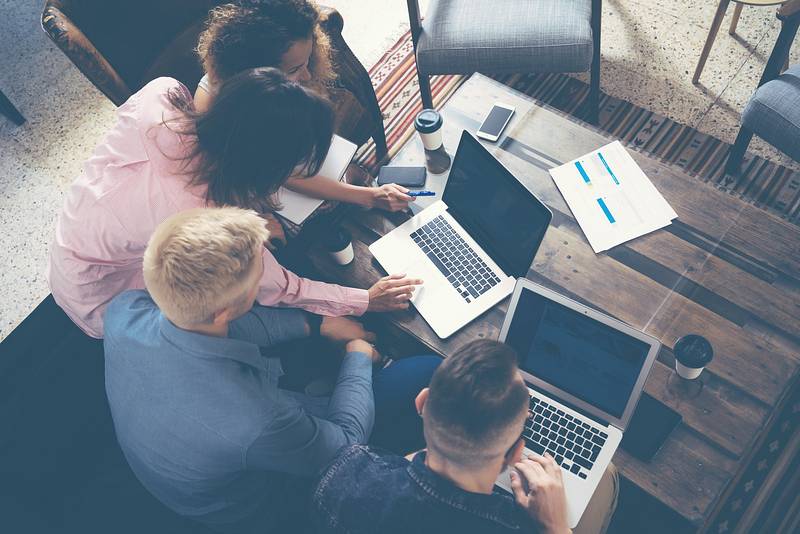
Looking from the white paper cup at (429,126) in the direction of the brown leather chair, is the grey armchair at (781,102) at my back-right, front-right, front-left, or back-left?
back-right

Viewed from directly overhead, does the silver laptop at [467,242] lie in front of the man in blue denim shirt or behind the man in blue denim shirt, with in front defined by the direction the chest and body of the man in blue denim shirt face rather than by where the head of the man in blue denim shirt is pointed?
in front

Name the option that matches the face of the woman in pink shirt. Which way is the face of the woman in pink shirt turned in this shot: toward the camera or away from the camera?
away from the camera

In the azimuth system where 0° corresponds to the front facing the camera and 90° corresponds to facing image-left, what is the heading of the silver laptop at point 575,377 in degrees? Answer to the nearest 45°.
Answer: approximately 45°

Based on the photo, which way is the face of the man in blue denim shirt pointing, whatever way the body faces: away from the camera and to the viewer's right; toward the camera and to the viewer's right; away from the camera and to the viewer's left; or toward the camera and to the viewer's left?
away from the camera and to the viewer's right

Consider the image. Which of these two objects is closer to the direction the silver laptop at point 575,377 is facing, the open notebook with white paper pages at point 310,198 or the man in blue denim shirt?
the man in blue denim shirt

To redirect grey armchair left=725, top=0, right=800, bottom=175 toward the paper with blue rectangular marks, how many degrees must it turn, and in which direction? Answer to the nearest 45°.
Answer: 0° — it already faces it

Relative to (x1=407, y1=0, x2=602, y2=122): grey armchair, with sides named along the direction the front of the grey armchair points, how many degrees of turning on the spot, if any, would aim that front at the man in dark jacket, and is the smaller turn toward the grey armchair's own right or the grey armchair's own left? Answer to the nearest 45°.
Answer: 0° — it already faces them

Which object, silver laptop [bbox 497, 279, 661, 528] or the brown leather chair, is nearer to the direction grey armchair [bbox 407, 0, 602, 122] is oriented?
the silver laptop

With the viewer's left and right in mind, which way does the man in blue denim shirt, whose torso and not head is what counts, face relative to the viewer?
facing away from the viewer and to the right of the viewer
